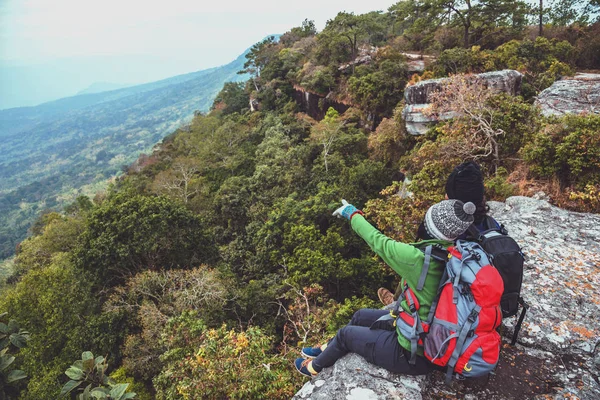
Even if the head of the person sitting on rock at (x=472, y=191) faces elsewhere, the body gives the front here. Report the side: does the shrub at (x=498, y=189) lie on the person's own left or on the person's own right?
on the person's own right

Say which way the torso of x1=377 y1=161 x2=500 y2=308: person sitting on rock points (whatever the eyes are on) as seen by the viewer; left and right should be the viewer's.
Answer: facing to the left of the viewer

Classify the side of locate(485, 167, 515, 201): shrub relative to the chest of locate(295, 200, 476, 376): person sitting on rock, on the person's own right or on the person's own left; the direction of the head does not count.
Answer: on the person's own right

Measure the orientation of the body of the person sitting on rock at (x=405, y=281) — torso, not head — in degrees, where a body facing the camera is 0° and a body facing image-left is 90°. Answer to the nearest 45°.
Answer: approximately 90°
